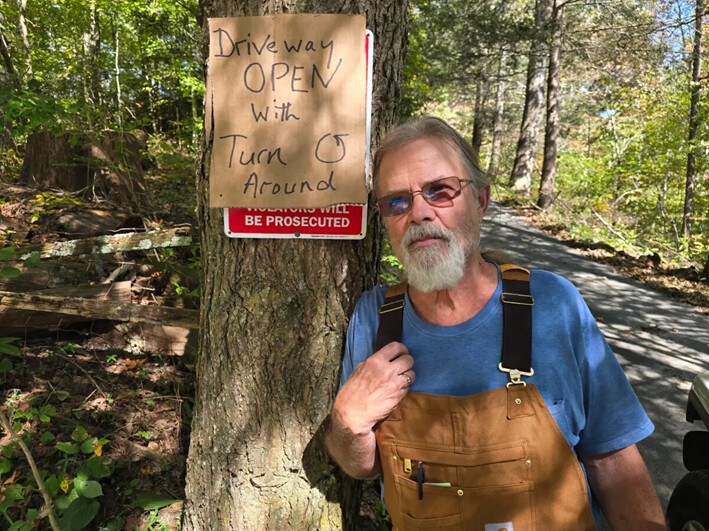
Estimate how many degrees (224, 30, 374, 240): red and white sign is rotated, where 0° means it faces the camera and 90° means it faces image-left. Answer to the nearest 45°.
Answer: approximately 0°

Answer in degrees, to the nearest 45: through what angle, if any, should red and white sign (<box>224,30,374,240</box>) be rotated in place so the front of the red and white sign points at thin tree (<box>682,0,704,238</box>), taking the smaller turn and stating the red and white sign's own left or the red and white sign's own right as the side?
approximately 135° to the red and white sign's own left

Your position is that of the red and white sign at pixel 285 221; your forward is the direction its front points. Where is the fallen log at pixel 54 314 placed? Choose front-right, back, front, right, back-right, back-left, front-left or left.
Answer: back-right

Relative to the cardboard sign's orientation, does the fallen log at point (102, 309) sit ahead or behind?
behind

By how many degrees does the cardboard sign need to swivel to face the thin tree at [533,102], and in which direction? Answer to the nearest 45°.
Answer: approximately 135° to its left

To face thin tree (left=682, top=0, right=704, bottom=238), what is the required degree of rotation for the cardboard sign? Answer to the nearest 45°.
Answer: approximately 135° to its left

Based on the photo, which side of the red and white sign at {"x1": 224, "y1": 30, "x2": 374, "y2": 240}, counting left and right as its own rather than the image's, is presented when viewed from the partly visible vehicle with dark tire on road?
left

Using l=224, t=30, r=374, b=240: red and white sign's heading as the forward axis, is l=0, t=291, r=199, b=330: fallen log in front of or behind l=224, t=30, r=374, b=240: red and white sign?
behind

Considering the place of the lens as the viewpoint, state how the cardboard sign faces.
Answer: facing the viewer
